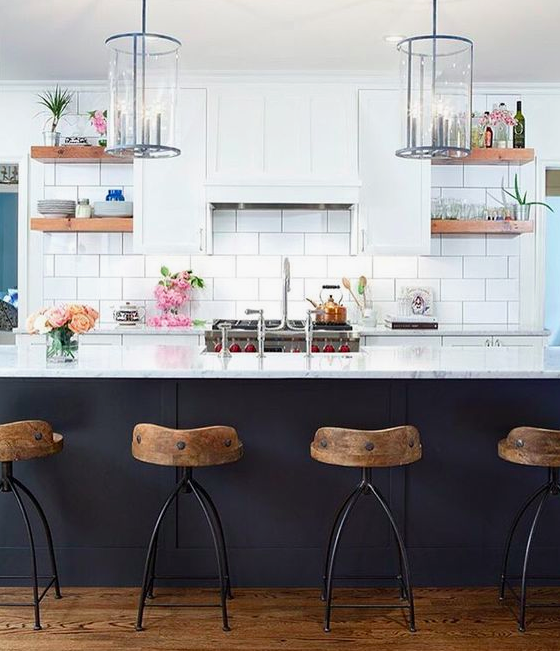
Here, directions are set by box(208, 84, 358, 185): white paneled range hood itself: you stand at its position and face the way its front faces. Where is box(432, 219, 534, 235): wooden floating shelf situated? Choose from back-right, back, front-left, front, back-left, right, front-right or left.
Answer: left

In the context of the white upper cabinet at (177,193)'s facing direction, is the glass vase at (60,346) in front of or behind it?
in front

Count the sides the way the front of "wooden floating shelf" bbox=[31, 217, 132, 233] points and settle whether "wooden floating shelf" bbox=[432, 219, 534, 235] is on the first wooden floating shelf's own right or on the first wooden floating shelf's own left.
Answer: on the first wooden floating shelf's own left

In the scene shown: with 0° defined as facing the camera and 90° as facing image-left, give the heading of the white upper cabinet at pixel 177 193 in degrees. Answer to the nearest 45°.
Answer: approximately 0°

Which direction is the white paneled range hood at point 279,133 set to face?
toward the camera

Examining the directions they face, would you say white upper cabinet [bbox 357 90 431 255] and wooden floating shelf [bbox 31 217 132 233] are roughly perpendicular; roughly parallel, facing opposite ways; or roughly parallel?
roughly parallel

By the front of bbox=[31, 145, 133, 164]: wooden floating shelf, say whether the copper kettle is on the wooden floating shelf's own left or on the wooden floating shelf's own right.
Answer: on the wooden floating shelf's own left

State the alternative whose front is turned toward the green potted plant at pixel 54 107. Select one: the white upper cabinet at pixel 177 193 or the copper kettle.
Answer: the copper kettle

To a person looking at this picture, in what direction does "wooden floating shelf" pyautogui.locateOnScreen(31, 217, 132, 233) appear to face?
facing the viewer

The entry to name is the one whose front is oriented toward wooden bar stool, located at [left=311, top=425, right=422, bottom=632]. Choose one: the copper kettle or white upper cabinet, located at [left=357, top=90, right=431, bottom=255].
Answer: the white upper cabinet

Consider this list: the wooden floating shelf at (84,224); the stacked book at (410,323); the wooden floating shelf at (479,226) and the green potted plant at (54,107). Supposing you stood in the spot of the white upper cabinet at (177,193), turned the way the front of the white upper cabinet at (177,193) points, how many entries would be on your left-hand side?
2

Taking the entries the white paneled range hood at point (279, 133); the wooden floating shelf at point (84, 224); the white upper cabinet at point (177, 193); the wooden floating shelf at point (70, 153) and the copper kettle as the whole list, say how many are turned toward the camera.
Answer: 4

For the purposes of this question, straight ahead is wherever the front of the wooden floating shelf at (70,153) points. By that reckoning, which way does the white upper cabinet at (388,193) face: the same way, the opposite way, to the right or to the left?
the same way

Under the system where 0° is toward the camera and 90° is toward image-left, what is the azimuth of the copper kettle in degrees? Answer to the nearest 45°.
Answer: approximately 90°

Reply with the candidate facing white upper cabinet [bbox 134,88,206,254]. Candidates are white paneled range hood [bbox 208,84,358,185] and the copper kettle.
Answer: the copper kettle

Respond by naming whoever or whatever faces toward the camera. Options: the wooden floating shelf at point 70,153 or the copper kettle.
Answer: the wooden floating shelf

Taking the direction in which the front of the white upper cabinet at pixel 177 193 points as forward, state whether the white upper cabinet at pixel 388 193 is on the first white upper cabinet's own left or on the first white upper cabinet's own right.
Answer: on the first white upper cabinet's own left

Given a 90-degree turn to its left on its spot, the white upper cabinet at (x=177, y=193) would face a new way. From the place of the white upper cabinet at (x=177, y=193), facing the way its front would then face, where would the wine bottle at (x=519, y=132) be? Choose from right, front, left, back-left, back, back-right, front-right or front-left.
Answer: front

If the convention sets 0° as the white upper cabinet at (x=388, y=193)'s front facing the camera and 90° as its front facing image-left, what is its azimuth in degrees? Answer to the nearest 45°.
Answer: approximately 0°
